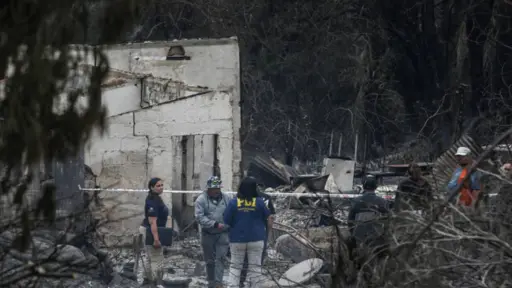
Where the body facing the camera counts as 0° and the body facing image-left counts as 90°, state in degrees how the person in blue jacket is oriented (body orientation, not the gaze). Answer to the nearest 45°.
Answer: approximately 180°

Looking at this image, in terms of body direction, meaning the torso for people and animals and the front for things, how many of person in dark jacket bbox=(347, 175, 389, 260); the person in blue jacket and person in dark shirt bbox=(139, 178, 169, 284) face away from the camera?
2

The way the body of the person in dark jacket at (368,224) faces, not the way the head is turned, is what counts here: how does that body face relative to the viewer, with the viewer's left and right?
facing away from the viewer

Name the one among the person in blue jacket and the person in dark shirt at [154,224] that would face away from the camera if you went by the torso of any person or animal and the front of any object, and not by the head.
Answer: the person in blue jacket

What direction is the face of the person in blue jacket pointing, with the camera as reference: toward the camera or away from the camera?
away from the camera

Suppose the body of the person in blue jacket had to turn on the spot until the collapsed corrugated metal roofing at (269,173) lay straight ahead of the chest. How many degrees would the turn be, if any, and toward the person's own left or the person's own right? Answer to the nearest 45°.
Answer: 0° — they already face it
